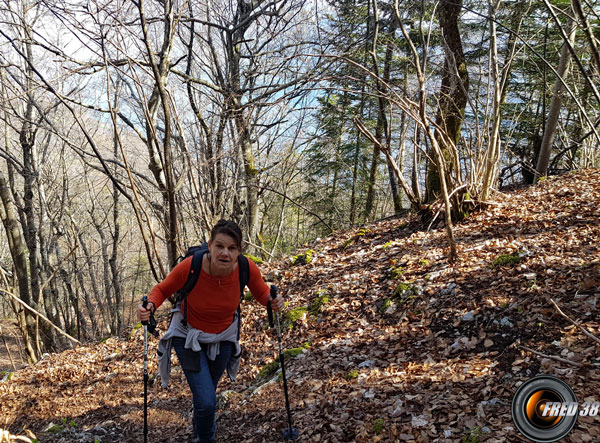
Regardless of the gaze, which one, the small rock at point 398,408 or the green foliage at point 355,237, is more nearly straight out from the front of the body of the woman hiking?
the small rock

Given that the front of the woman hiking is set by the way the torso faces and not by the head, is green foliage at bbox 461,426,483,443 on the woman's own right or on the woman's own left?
on the woman's own left

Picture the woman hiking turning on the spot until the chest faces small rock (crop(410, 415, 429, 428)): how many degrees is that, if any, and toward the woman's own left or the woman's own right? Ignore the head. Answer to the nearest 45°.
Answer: approximately 45° to the woman's own left

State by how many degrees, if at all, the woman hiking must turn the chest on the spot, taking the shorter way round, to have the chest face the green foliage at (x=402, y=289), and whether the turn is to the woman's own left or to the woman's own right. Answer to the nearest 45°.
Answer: approximately 135° to the woman's own left

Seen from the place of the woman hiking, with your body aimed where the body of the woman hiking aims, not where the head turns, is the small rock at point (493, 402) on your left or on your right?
on your left

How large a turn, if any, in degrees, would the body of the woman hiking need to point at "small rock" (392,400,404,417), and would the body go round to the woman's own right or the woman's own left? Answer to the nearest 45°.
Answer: approximately 90° to the woman's own left

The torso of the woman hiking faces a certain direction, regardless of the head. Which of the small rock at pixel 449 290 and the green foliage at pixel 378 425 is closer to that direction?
the green foliage

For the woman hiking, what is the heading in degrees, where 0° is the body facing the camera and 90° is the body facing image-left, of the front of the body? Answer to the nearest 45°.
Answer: approximately 0°
